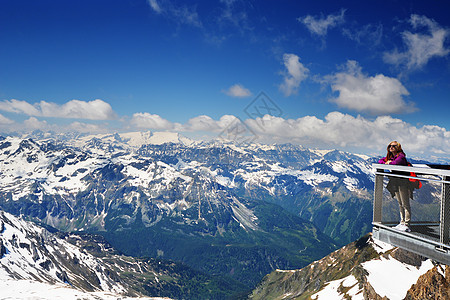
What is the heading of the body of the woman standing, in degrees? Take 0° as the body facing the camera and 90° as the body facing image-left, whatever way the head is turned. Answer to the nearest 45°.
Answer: approximately 45°
